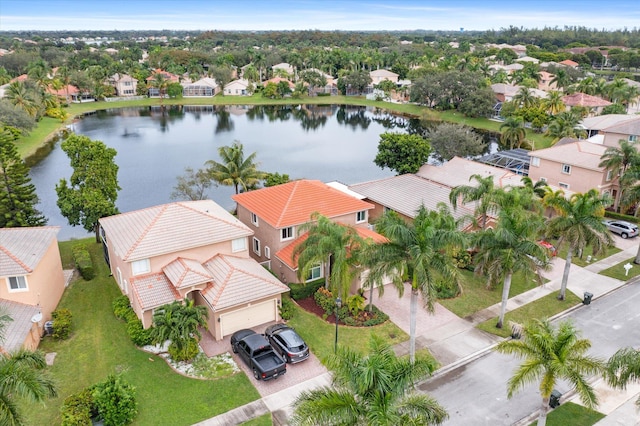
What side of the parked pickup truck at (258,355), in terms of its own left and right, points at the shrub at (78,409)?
left

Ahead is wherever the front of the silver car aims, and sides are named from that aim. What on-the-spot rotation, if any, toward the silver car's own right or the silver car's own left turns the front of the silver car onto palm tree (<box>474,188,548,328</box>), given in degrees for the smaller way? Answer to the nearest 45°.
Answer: approximately 135° to the silver car's own left

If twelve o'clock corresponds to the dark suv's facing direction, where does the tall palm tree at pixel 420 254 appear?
The tall palm tree is roughly at 5 o'clock from the dark suv.

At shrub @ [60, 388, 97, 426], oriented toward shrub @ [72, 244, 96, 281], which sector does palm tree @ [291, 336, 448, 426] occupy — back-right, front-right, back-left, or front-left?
back-right

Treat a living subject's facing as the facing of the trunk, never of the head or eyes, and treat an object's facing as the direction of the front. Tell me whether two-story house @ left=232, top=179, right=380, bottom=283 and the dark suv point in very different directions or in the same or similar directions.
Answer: very different directions

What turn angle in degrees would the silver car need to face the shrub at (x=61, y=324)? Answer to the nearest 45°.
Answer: approximately 90° to its left

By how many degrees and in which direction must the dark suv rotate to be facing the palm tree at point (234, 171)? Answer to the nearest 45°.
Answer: approximately 45° to its right

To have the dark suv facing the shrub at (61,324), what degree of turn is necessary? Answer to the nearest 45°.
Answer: approximately 45° to its left

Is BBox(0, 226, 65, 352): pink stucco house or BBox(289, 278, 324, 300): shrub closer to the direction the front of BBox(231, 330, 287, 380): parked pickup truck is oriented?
the pink stucco house

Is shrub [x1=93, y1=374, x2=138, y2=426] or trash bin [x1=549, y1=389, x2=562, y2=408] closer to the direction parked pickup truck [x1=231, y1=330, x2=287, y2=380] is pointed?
the shrub
